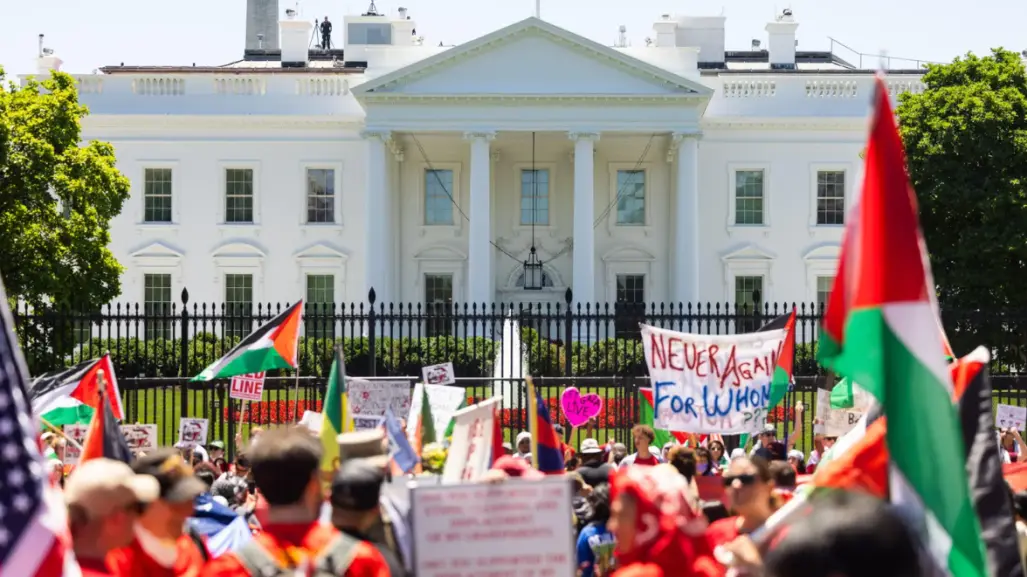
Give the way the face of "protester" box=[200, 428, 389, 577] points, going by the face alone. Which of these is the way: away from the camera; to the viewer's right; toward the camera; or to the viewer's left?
away from the camera

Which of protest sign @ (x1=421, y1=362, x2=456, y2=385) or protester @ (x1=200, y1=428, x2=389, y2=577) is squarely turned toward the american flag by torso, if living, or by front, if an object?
the protest sign

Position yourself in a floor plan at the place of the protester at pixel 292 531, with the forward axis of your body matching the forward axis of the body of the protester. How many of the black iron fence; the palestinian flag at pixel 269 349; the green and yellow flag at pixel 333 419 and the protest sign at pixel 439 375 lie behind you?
0

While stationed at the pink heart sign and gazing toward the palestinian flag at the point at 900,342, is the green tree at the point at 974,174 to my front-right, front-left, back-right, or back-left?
back-left

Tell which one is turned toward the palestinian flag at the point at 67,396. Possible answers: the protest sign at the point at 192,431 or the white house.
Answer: the white house

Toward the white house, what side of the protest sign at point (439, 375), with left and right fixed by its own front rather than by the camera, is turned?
back

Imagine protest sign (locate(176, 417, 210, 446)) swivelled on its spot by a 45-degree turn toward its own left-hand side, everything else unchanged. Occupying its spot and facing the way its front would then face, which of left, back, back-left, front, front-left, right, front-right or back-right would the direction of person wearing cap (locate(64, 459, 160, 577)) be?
front-right

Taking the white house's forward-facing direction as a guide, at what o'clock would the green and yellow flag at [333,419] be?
The green and yellow flag is roughly at 12 o'clock from the white house.

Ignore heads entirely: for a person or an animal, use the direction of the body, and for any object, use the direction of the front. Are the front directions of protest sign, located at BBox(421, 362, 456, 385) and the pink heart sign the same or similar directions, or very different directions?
same or similar directions

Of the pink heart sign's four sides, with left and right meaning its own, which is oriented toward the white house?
back

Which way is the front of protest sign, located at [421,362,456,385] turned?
toward the camera

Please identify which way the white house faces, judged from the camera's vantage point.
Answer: facing the viewer

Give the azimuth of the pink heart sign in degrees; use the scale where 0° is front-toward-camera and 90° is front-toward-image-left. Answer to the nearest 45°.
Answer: approximately 0°

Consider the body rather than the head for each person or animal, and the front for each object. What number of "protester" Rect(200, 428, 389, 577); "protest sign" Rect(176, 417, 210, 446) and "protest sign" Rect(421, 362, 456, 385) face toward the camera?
2

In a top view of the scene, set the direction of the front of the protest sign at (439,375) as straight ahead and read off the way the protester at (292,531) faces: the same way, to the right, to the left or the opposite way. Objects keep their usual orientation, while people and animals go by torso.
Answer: the opposite way

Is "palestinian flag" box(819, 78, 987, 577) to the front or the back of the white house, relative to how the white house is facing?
to the front
